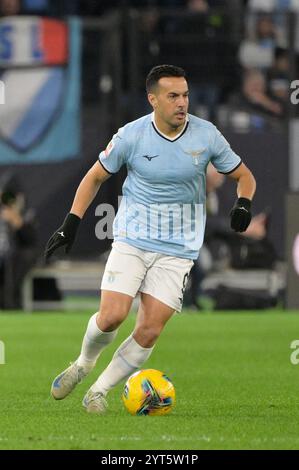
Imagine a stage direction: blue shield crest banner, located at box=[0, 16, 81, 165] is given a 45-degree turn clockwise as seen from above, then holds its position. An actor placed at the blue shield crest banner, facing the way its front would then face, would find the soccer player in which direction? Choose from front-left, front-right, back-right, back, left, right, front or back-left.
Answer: front-left

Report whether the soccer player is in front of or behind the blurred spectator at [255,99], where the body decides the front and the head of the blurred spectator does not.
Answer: in front

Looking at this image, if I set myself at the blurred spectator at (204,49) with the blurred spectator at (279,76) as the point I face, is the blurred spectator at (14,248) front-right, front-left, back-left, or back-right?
back-right

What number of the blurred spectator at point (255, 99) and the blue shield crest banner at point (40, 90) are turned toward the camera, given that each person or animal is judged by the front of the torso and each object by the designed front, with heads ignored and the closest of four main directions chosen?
2

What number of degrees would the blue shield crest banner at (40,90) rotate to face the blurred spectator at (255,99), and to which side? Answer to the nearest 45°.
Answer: approximately 90° to its left

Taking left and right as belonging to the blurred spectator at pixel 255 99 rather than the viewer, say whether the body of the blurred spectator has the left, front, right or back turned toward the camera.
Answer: front

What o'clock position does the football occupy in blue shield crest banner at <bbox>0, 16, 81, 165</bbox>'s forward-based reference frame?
The football is roughly at 12 o'clock from the blue shield crest banner.

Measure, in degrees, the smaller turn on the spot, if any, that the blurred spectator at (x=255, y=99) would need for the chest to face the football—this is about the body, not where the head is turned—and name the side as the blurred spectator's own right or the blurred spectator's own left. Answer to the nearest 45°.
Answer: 0° — they already face it

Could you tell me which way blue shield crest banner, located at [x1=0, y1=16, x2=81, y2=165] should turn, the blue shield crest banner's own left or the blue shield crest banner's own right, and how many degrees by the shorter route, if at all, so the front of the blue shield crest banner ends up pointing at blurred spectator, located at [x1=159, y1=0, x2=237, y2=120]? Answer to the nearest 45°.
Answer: approximately 90° to the blue shield crest banner's own left

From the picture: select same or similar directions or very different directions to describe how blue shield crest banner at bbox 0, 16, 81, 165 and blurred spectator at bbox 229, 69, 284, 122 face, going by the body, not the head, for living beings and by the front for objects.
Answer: same or similar directions

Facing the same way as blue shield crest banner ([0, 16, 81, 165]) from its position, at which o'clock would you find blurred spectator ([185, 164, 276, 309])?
The blurred spectator is roughly at 10 o'clock from the blue shield crest banner.

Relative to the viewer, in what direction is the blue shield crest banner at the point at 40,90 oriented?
toward the camera

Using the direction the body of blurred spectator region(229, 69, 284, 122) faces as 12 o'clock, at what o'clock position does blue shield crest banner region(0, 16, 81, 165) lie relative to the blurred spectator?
The blue shield crest banner is roughly at 3 o'clock from the blurred spectator.
